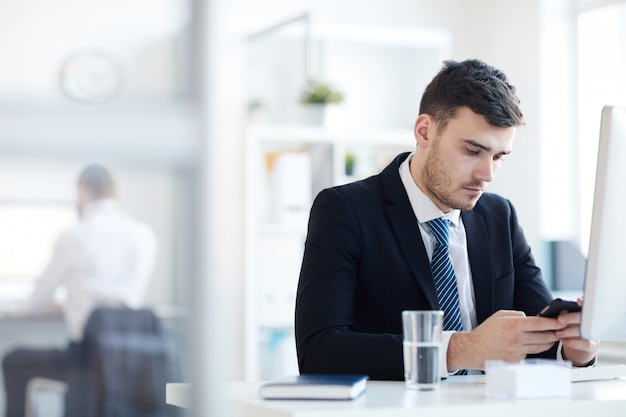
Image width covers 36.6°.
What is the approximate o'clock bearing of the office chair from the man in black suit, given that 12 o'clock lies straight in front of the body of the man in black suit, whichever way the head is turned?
The office chair is roughly at 4 o'clock from the man in black suit.

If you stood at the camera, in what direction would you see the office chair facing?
facing away from the viewer and to the left of the viewer

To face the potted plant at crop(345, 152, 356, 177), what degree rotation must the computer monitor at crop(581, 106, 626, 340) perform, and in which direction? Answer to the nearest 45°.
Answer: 0° — it already faces it

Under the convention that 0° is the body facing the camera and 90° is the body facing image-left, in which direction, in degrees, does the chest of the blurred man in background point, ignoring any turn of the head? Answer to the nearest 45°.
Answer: approximately 135°

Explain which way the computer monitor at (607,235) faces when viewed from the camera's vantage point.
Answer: facing away from the viewer and to the left of the viewer

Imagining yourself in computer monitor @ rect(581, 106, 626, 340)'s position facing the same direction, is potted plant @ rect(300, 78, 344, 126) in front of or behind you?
in front

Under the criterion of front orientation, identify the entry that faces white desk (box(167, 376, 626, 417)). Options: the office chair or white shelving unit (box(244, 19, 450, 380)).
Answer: the white shelving unit

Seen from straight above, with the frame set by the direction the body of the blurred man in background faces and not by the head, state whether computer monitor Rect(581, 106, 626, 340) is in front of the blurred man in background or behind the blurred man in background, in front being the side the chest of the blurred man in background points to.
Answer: behind

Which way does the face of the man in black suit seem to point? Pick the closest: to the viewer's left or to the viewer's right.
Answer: to the viewer's right

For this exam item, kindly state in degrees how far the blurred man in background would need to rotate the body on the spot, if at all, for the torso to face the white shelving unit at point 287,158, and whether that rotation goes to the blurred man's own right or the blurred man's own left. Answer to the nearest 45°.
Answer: approximately 90° to the blurred man's own right

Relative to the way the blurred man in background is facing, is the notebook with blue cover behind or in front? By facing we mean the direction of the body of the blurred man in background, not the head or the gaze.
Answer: behind

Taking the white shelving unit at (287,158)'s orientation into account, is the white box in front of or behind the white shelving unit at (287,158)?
in front

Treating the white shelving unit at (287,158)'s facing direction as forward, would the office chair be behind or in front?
in front
